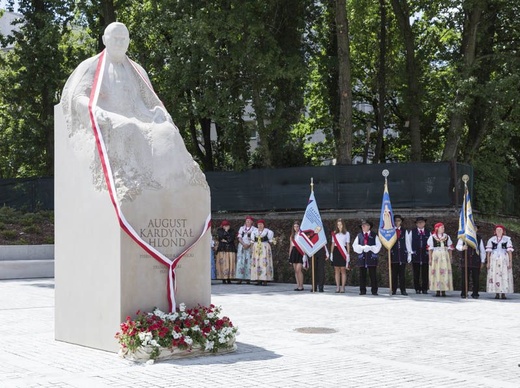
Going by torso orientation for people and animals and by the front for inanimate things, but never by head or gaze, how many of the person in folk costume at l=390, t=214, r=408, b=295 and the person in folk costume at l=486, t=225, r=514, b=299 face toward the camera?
2

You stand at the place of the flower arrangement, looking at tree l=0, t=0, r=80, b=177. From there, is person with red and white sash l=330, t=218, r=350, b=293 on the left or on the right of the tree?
right

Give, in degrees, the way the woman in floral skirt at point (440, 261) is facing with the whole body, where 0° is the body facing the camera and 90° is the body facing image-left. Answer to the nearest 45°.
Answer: approximately 0°

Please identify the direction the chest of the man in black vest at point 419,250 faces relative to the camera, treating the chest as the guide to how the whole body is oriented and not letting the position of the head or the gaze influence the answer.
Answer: toward the camera

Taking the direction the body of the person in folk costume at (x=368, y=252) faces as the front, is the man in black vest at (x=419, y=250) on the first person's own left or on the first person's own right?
on the first person's own left

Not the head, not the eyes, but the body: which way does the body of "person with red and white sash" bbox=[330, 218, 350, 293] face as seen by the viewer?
toward the camera

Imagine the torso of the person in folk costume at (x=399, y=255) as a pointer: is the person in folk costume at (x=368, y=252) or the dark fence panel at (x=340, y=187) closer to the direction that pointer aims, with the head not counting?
the person in folk costume

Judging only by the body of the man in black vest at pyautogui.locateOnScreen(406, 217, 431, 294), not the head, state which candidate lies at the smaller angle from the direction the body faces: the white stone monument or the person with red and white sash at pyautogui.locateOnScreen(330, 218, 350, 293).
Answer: the white stone monument

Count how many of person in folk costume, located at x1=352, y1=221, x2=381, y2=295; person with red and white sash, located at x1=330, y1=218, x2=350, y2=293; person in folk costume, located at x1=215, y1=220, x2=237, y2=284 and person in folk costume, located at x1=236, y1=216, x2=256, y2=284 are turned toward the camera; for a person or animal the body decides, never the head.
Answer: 4

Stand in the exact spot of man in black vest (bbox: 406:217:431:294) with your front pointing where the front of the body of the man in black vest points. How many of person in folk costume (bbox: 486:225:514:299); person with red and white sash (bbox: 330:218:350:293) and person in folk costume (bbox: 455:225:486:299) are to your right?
1

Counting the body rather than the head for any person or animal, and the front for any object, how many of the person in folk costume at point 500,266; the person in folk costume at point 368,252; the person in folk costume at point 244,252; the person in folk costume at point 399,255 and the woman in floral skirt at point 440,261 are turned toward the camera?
5

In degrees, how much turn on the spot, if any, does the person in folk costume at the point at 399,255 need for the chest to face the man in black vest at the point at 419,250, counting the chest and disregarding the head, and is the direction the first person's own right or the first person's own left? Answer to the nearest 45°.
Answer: approximately 90° to the first person's own left

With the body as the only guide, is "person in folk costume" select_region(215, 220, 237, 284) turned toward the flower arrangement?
yes

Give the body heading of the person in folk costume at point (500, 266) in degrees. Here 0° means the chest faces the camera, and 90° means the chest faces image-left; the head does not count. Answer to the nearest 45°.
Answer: approximately 0°

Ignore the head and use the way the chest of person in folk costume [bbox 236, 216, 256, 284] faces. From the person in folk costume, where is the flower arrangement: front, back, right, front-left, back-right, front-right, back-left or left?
front

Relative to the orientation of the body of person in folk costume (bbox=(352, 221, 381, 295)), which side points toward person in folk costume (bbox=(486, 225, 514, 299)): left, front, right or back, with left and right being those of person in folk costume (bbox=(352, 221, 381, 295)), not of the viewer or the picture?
left
